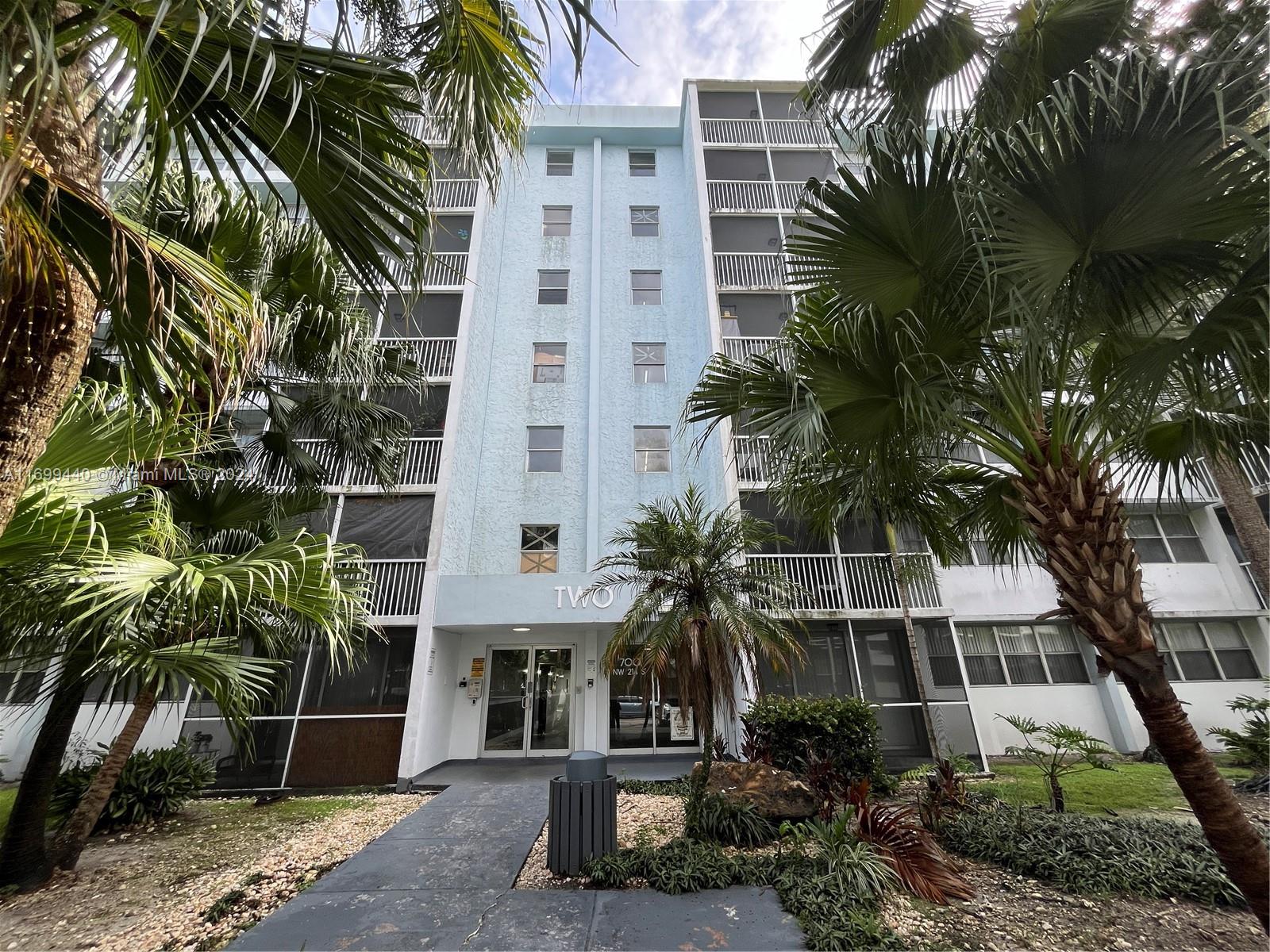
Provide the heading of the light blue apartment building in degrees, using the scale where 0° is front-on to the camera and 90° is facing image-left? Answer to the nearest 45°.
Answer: approximately 0°

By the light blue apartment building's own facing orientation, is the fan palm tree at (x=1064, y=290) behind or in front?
in front

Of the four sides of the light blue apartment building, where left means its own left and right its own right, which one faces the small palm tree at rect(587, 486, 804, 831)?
front

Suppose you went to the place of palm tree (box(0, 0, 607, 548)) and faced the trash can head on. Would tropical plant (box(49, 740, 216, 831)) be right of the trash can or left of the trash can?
left

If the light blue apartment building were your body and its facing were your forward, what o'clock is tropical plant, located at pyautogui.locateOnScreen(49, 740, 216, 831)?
The tropical plant is roughly at 2 o'clock from the light blue apartment building.

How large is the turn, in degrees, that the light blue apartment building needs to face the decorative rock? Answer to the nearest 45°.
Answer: approximately 45° to its left

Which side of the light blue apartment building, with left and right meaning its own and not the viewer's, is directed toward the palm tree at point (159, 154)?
front

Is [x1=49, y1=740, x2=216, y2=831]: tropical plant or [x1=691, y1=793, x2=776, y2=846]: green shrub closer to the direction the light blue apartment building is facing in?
the green shrub
